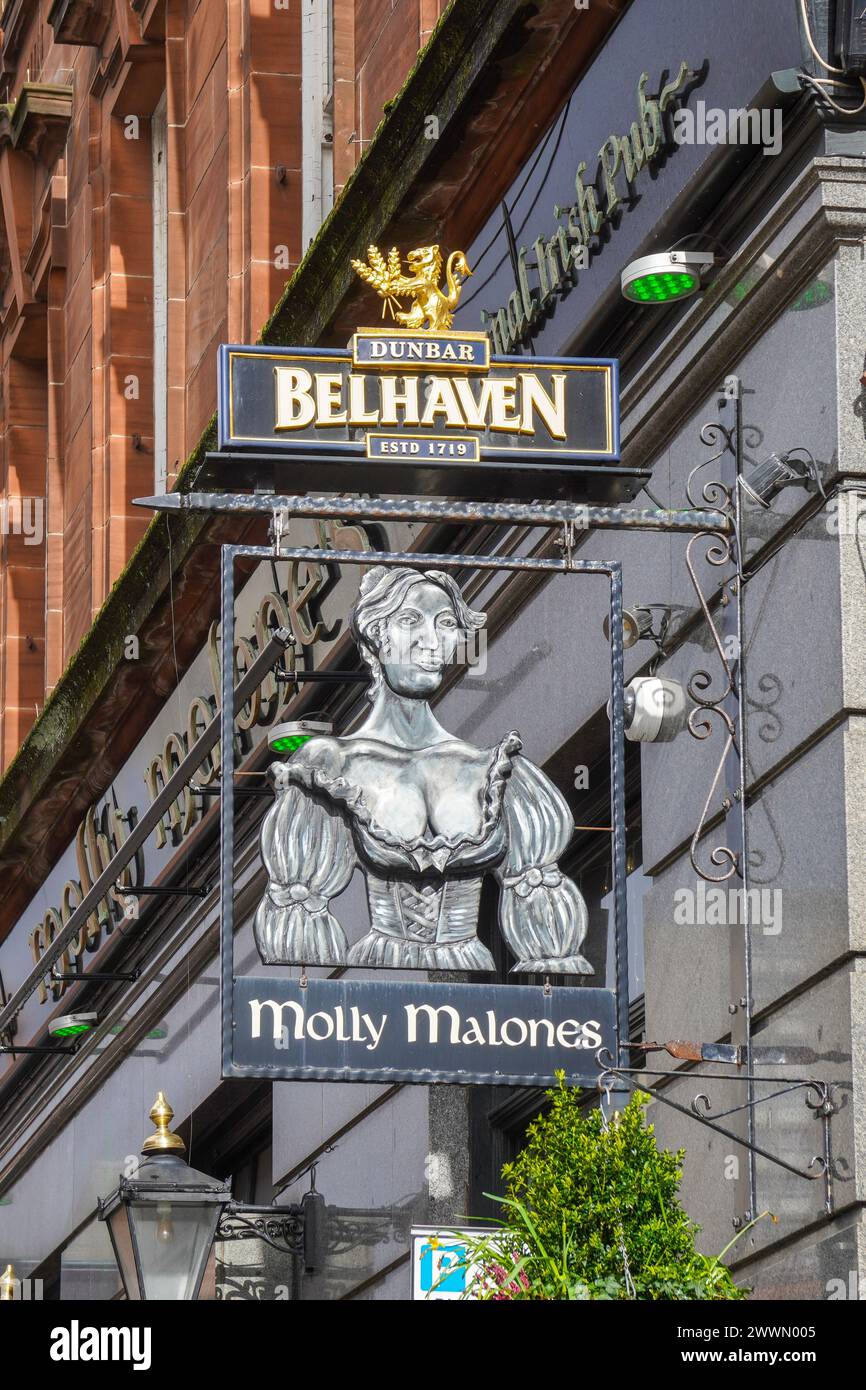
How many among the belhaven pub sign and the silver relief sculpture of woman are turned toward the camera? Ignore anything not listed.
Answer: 2

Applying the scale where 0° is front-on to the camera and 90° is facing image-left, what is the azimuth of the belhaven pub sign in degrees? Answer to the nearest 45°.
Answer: approximately 0°

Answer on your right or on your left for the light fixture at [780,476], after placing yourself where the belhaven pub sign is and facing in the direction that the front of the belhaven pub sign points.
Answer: on your left

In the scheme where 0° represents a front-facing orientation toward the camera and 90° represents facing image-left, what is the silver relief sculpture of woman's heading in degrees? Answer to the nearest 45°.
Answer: approximately 0°

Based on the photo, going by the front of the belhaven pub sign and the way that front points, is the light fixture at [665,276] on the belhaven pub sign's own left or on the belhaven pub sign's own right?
on the belhaven pub sign's own left

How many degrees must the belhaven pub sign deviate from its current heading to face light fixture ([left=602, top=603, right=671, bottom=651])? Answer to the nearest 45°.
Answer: approximately 135° to its left
